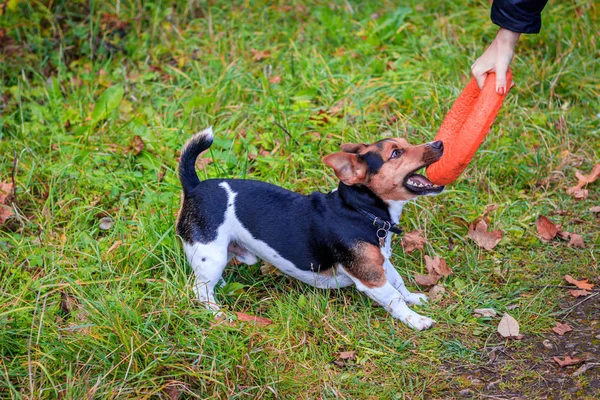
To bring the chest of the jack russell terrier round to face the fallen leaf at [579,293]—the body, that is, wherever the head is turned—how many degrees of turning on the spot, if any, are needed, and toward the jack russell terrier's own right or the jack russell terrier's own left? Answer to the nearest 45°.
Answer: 0° — it already faces it

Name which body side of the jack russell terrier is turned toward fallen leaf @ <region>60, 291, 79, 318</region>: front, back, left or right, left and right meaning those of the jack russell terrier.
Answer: back

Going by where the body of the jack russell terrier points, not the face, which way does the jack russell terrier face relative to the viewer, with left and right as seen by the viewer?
facing to the right of the viewer

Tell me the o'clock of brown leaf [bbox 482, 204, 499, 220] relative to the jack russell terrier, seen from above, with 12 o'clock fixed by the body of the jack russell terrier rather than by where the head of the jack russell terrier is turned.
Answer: The brown leaf is roughly at 11 o'clock from the jack russell terrier.

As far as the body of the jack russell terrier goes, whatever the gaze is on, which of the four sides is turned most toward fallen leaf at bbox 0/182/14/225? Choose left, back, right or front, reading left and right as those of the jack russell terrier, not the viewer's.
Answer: back

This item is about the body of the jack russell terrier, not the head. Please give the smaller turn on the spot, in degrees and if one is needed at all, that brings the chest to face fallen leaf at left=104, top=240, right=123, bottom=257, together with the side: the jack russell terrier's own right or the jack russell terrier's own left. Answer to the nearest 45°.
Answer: approximately 180°

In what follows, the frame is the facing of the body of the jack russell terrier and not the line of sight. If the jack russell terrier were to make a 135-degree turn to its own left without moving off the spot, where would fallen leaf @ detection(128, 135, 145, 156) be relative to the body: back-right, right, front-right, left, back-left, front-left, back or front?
front

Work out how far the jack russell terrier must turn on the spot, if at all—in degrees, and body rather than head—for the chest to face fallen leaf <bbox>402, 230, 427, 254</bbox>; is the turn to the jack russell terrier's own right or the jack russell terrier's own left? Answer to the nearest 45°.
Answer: approximately 45° to the jack russell terrier's own left

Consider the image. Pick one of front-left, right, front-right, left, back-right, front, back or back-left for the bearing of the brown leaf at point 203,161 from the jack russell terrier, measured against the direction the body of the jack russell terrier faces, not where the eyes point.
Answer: back-left

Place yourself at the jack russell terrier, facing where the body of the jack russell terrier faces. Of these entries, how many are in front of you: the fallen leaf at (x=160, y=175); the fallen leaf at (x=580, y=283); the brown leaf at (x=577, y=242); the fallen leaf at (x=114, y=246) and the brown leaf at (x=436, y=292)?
3

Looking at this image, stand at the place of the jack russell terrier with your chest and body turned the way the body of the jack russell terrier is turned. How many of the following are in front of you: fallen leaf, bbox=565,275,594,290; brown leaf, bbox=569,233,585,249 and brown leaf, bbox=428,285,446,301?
3

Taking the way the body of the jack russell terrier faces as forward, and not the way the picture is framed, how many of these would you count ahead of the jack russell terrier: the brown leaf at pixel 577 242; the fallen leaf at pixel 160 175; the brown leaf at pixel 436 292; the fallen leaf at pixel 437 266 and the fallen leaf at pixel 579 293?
4

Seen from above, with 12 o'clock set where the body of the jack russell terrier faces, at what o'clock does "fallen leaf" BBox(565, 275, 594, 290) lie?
The fallen leaf is roughly at 12 o'clock from the jack russell terrier.
